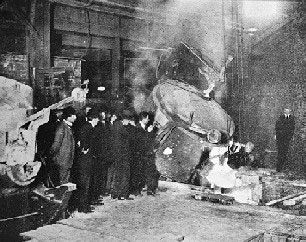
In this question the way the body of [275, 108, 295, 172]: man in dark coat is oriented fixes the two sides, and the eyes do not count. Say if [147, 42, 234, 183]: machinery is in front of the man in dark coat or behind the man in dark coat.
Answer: in front

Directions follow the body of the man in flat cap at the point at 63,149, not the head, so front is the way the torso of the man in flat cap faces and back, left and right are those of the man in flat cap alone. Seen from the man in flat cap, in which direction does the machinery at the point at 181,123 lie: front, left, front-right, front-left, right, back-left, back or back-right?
front-left

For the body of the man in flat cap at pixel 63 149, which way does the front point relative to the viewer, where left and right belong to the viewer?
facing to the right of the viewer

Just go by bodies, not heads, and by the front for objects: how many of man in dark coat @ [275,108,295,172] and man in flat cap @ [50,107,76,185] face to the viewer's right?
1
